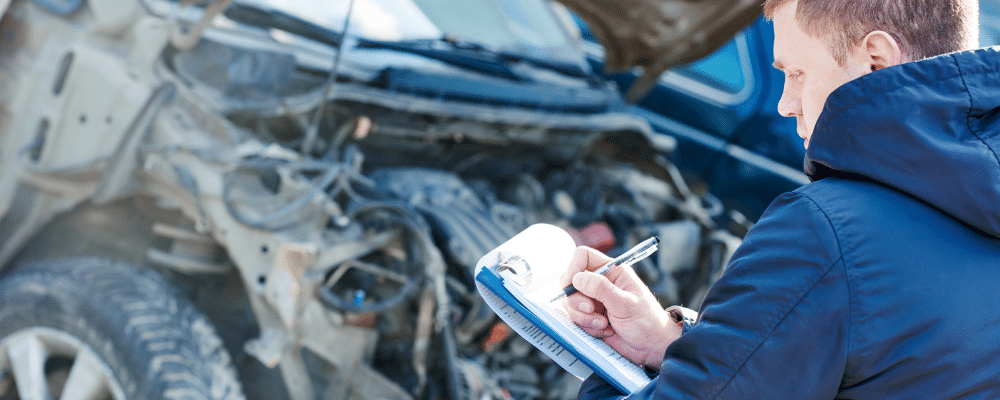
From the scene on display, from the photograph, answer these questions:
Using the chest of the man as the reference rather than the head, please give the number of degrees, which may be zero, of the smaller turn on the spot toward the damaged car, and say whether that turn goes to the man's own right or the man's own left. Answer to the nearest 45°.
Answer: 0° — they already face it

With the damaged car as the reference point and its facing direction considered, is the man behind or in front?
in front

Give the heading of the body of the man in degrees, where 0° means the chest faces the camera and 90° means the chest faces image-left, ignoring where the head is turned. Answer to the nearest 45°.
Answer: approximately 135°
